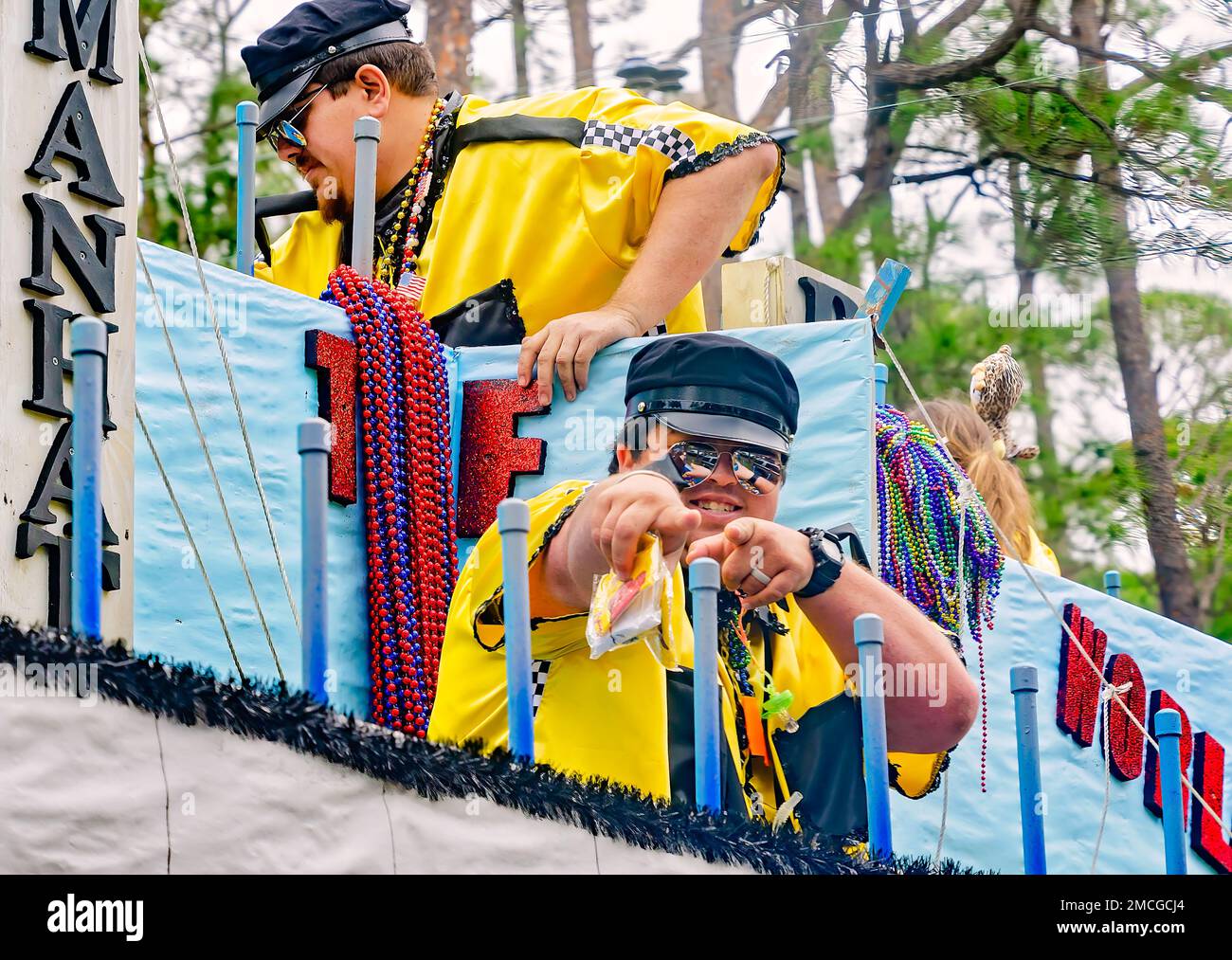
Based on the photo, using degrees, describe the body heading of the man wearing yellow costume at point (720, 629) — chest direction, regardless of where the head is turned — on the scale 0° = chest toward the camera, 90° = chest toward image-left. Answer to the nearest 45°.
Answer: approximately 0°

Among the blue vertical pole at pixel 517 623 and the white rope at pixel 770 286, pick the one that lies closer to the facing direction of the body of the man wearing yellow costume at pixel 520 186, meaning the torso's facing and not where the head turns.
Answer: the blue vertical pole

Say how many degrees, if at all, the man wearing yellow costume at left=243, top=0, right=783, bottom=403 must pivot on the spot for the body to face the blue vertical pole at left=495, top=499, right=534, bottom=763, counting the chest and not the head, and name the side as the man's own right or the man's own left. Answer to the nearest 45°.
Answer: approximately 45° to the man's own left

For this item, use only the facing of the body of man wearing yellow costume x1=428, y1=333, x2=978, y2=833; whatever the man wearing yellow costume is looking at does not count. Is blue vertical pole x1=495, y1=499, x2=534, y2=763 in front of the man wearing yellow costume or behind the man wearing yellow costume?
in front

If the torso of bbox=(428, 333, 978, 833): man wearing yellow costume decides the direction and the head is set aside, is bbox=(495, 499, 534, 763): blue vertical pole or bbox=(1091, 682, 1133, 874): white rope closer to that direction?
the blue vertical pole

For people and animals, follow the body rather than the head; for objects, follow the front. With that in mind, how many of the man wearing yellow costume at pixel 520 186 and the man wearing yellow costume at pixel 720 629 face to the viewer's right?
0

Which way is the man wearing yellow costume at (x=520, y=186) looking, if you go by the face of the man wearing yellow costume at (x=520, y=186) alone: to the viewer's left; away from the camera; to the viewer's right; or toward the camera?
to the viewer's left

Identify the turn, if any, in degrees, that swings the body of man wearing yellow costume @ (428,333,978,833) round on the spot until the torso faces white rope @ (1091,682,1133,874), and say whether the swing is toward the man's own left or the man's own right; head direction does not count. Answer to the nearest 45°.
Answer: approximately 135° to the man's own left

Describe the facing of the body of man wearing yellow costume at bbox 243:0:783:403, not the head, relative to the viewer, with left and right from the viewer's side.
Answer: facing the viewer and to the left of the viewer
